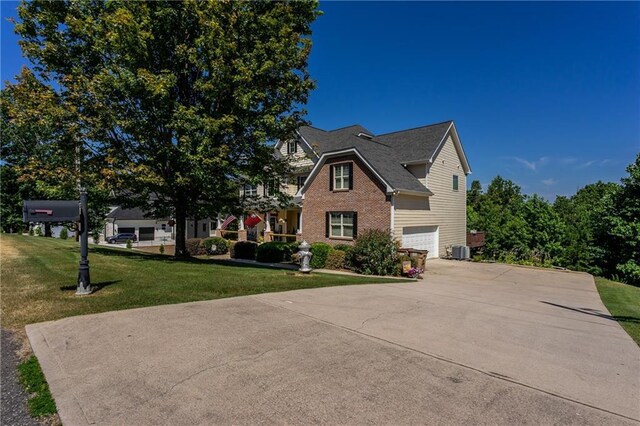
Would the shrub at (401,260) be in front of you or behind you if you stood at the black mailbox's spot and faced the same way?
behind

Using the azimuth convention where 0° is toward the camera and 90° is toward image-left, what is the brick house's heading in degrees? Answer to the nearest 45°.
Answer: approximately 45°

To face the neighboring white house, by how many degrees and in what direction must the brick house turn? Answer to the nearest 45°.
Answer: approximately 90° to its right

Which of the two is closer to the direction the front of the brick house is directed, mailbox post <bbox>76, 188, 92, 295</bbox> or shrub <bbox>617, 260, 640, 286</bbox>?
the mailbox post

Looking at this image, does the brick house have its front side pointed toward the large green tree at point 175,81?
yes

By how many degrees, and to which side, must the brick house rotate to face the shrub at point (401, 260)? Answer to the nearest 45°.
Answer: approximately 45° to its left

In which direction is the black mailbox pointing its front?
to the viewer's left

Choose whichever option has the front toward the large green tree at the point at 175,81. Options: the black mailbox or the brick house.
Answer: the brick house

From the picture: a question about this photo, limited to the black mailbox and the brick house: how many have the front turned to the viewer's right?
0

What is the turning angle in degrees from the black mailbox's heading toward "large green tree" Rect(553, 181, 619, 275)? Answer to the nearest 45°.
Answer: approximately 180°

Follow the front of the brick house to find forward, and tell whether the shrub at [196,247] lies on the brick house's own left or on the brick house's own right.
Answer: on the brick house's own right
